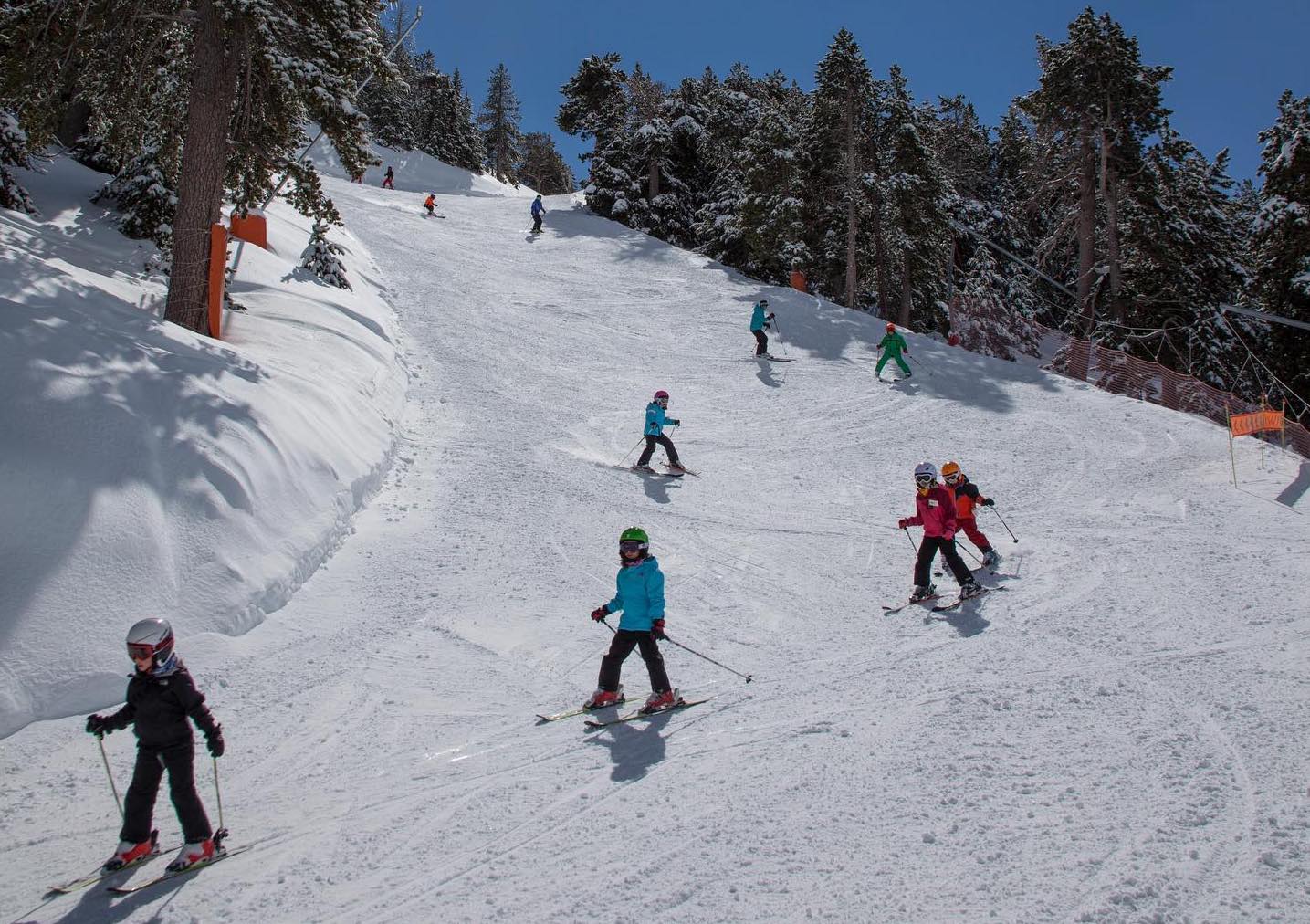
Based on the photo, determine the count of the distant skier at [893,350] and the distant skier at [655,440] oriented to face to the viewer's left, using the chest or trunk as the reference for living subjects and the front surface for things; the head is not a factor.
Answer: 0

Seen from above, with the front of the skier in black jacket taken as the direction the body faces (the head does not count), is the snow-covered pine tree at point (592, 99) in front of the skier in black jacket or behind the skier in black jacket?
behind

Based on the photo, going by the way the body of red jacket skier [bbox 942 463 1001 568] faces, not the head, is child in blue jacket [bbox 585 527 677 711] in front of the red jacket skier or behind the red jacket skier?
in front

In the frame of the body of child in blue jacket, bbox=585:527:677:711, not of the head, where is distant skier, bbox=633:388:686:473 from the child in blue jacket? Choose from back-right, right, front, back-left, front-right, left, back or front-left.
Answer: back-right

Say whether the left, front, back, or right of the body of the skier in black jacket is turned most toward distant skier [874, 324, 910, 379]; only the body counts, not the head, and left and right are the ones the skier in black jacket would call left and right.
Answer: back

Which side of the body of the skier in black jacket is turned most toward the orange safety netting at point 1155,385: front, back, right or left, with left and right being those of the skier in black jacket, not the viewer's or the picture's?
back

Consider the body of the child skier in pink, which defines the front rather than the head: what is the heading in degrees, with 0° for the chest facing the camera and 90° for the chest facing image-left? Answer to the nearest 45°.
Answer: approximately 45°

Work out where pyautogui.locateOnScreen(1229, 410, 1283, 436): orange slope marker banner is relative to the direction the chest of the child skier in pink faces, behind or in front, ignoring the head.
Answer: behind

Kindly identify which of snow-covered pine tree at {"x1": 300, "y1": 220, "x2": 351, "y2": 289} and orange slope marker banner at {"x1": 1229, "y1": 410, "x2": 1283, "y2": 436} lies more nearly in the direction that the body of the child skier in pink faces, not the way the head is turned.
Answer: the snow-covered pine tree

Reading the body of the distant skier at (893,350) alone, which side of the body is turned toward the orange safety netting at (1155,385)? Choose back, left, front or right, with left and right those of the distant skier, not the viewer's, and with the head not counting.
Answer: left

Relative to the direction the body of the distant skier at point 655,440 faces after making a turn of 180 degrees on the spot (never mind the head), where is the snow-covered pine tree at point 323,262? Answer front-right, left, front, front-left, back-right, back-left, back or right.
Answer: front

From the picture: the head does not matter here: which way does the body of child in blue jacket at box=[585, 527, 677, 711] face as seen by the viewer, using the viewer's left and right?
facing the viewer and to the left of the viewer
